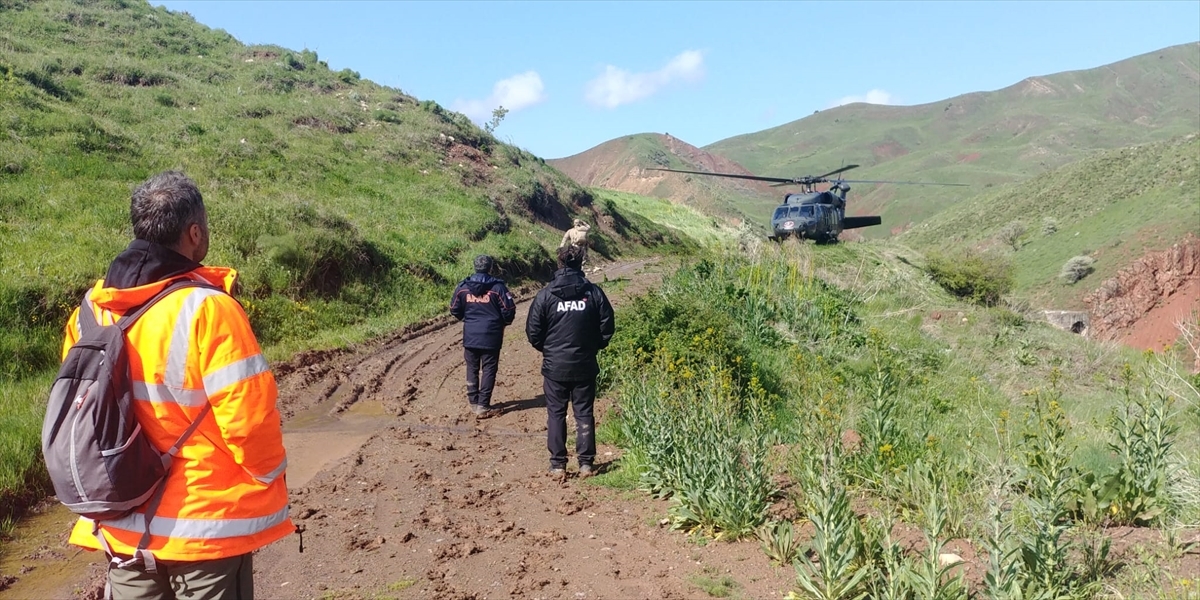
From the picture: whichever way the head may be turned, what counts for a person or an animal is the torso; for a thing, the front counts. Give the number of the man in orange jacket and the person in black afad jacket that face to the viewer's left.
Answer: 0

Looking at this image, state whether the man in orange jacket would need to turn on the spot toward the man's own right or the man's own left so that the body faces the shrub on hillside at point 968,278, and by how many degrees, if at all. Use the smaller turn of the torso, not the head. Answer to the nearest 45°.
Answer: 0° — they already face it

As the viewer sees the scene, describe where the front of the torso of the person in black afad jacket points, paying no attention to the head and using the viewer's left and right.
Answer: facing away from the viewer

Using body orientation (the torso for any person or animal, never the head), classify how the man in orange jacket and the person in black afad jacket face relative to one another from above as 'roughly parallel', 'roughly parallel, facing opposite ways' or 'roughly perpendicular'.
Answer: roughly parallel

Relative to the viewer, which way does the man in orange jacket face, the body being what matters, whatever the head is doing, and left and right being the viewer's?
facing away from the viewer and to the right of the viewer

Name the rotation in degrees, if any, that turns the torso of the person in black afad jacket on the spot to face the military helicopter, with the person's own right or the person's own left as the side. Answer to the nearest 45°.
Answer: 0° — they already face it

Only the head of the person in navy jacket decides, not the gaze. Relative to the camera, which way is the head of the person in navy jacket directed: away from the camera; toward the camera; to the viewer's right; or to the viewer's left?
away from the camera

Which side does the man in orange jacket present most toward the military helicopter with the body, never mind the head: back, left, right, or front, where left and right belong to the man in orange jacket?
front

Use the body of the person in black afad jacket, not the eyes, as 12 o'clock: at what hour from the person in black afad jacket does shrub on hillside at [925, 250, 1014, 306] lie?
The shrub on hillside is roughly at 1 o'clock from the person in black afad jacket.

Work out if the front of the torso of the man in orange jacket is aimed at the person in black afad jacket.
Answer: yes

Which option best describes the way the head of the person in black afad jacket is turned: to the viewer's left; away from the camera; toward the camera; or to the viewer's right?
away from the camera

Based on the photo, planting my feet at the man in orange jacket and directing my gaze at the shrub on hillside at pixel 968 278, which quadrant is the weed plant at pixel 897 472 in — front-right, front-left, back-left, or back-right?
front-right
